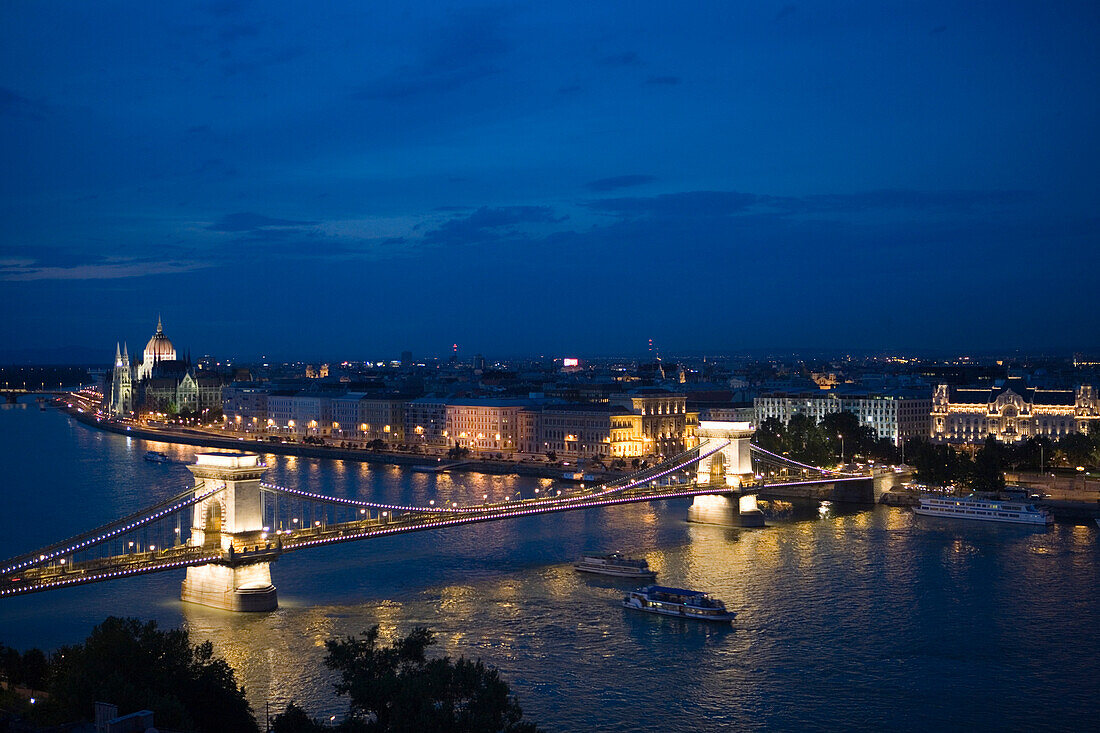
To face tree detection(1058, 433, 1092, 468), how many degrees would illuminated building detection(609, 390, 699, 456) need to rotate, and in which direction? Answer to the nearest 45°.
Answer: approximately 45° to its left

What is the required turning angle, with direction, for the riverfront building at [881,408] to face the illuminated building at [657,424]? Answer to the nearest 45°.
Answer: approximately 45° to its right

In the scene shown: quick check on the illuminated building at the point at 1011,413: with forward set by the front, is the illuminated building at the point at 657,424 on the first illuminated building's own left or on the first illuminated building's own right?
on the first illuminated building's own right

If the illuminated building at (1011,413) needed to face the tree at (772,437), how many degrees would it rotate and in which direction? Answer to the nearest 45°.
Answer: approximately 45° to its right

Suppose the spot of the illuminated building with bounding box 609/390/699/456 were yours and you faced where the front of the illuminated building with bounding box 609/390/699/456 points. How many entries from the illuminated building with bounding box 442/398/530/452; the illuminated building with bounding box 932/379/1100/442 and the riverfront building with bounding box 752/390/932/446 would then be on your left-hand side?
2

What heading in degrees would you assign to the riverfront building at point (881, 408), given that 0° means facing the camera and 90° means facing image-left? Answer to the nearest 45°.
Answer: approximately 45°

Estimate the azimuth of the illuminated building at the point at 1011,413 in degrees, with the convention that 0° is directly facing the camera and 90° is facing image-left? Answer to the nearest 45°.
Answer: approximately 0°

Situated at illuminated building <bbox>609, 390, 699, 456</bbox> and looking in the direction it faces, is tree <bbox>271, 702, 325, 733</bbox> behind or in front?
in front

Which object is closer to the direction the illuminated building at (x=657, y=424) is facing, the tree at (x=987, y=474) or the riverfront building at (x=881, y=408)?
the tree

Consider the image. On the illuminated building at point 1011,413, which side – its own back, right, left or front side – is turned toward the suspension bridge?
front

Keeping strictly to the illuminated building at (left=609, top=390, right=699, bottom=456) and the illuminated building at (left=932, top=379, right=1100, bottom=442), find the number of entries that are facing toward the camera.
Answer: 2

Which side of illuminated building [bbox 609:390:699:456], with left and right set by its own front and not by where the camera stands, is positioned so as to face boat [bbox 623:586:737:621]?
front

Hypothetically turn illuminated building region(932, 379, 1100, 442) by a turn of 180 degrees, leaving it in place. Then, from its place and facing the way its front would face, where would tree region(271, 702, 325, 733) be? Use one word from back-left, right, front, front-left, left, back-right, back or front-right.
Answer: back

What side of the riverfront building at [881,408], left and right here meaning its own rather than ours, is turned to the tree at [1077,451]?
left
